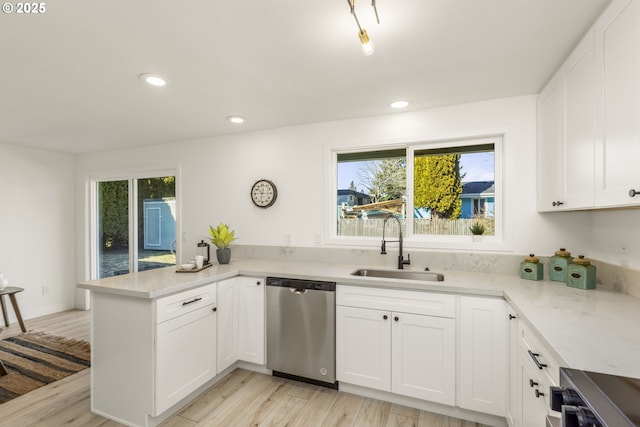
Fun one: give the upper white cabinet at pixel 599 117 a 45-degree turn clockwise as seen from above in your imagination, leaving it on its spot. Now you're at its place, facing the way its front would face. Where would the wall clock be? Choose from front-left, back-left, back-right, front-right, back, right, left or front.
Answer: front-left

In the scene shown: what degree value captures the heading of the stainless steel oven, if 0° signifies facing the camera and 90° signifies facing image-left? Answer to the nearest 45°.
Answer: approximately 90°

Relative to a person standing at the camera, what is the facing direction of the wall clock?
facing the viewer and to the left of the viewer

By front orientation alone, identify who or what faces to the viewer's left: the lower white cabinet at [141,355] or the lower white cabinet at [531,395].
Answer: the lower white cabinet at [531,395]

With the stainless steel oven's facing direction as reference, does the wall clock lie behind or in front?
in front

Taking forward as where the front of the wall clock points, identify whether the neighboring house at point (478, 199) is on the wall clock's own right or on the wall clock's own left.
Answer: on the wall clock's own left

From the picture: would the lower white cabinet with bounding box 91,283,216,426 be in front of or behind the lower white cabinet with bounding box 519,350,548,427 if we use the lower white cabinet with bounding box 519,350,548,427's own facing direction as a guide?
in front

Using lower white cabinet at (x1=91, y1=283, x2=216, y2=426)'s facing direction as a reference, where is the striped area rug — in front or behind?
behind

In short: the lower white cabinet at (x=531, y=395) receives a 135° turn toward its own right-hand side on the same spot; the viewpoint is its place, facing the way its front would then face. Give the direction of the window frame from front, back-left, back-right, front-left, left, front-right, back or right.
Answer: left

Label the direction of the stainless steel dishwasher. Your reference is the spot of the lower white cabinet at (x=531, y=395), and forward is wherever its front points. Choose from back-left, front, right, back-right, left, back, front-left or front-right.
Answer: front

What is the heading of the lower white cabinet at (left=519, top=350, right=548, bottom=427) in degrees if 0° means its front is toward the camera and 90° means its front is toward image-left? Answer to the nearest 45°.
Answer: approximately 90°

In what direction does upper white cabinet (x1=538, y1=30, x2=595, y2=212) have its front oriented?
to the viewer's left

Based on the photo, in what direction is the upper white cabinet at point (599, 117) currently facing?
to the viewer's left

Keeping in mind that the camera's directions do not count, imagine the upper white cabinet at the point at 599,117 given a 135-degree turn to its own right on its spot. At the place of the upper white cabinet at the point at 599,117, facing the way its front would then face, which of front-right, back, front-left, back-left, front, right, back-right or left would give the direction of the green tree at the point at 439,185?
left
